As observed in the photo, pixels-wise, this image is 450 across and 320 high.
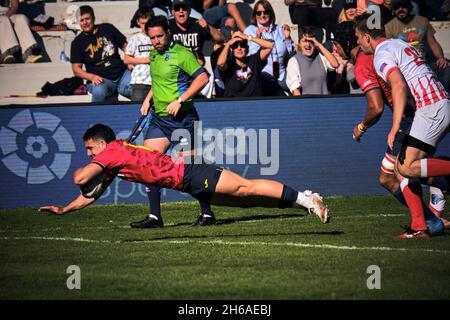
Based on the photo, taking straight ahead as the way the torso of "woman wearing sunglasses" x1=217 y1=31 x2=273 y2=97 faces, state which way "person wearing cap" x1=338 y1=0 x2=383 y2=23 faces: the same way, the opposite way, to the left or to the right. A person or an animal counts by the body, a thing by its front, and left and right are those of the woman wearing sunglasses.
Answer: the same way

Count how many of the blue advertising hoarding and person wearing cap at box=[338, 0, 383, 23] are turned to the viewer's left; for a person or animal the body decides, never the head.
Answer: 0

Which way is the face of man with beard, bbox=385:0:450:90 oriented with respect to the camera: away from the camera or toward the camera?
toward the camera

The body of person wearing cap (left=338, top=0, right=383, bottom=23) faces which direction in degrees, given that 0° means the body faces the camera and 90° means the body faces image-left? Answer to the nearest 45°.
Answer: approximately 0°

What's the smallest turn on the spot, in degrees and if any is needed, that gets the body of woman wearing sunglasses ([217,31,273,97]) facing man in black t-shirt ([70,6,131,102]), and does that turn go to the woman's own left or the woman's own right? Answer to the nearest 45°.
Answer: approximately 90° to the woman's own right

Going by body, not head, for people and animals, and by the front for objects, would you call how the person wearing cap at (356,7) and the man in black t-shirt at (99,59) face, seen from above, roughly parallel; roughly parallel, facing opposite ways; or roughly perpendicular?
roughly parallel

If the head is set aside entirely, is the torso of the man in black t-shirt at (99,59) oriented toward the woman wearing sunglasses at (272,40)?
no

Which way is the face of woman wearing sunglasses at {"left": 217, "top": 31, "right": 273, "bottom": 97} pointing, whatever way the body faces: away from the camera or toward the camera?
toward the camera

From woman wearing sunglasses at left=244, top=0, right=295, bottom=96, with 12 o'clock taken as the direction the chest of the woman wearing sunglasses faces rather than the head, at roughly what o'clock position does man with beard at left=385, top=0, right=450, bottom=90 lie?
The man with beard is roughly at 9 o'clock from the woman wearing sunglasses.

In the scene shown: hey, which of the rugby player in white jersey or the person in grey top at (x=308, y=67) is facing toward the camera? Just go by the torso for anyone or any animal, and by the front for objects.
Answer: the person in grey top

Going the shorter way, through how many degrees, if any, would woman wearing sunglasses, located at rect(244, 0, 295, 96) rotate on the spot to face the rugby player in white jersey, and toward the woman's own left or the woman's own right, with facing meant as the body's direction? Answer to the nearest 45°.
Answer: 0° — they already face them

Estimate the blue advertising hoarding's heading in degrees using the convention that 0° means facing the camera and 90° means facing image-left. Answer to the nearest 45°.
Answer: approximately 0°

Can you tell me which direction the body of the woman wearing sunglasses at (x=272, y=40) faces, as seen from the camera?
toward the camera

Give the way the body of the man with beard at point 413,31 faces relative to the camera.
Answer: toward the camera

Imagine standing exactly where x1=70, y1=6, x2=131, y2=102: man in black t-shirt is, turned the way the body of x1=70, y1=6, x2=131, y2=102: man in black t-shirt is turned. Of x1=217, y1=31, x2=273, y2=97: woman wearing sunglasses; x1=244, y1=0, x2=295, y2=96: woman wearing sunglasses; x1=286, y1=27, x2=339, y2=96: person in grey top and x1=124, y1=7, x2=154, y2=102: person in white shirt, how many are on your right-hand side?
0
